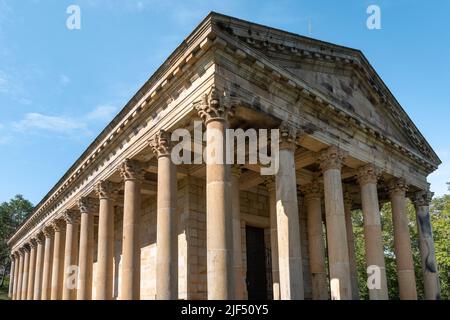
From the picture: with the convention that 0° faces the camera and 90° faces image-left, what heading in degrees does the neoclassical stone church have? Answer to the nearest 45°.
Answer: approximately 315°
